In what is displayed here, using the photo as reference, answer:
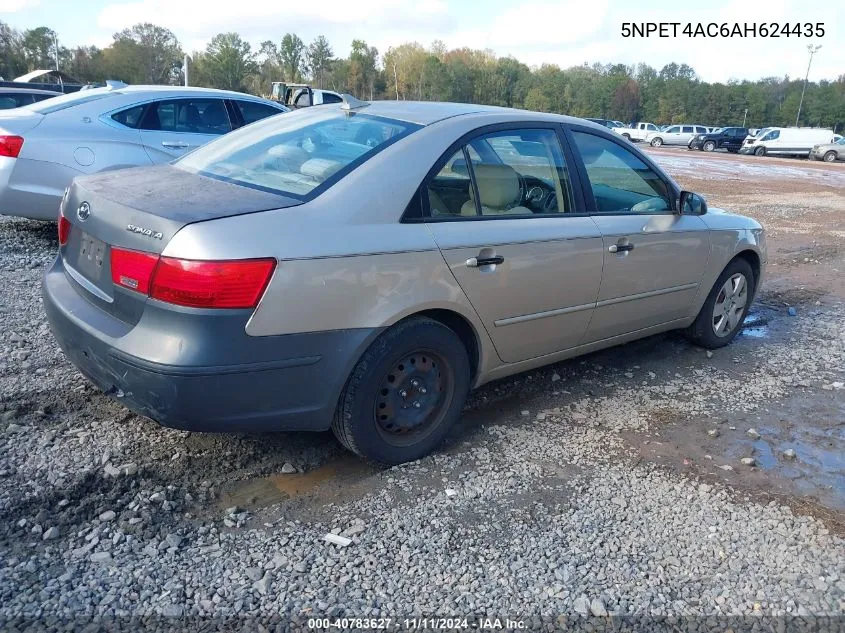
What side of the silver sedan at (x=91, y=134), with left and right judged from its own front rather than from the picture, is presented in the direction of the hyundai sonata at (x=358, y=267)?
right

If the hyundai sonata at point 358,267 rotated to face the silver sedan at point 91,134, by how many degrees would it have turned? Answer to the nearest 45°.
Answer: approximately 90° to its left

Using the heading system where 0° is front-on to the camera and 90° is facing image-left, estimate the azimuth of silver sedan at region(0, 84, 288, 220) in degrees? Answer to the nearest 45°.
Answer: approximately 270°

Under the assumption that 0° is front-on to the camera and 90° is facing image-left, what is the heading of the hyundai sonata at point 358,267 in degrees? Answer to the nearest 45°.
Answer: approximately 225°
